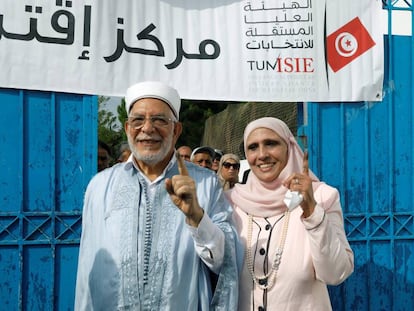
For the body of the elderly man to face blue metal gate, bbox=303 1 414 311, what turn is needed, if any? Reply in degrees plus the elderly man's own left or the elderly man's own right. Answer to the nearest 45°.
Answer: approximately 135° to the elderly man's own left

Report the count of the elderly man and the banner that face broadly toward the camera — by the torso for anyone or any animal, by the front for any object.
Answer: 2

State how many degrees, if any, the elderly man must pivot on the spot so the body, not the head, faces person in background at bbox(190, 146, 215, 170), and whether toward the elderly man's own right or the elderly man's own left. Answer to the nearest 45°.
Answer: approximately 180°

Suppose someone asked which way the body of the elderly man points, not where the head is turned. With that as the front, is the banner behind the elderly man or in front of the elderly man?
behind

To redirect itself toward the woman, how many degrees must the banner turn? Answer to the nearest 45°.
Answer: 0° — it already faces them

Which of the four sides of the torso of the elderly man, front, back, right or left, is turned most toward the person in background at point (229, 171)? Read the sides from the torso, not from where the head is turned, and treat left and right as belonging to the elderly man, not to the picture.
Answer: back

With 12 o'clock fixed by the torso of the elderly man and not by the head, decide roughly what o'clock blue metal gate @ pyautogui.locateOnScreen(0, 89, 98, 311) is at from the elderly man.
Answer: The blue metal gate is roughly at 5 o'clock from the elderly man.
